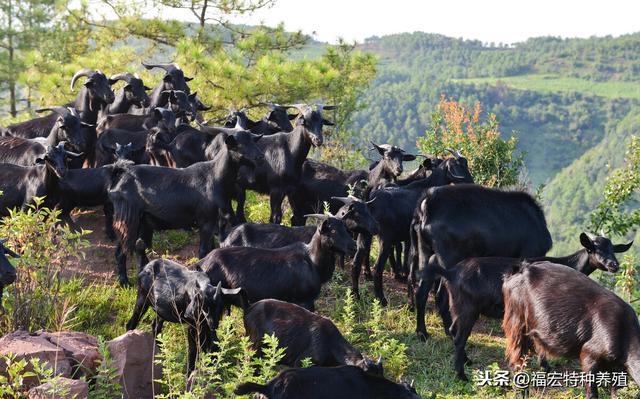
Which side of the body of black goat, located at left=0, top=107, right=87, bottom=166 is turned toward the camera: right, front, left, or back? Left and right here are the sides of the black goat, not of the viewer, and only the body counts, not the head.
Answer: right

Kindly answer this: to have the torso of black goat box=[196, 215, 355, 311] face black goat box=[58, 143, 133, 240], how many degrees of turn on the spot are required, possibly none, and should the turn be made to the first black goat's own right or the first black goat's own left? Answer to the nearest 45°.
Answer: approximately 135° to the first black goat's own left

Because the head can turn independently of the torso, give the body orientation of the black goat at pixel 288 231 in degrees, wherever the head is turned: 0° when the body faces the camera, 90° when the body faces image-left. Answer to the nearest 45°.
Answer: approximately 270°

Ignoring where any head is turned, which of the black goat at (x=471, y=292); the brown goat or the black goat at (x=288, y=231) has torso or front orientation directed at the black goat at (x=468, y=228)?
the black goat at (x=288, y=231)

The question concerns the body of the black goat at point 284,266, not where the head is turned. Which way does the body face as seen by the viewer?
to the viewer's right

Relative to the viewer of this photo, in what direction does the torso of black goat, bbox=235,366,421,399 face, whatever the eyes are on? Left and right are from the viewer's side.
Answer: facing to the right of the viewer

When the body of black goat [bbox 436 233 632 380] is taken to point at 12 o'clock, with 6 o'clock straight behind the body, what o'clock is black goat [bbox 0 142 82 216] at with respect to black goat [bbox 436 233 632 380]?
black goat [bbox 0 142 82 216] is roughly at 6 o'clock from black goat [bbox 436 233 632 380].

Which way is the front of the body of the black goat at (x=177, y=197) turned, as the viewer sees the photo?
to the viewer's right

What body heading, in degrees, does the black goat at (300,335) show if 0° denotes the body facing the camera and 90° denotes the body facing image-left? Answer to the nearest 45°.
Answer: approximately 270°
